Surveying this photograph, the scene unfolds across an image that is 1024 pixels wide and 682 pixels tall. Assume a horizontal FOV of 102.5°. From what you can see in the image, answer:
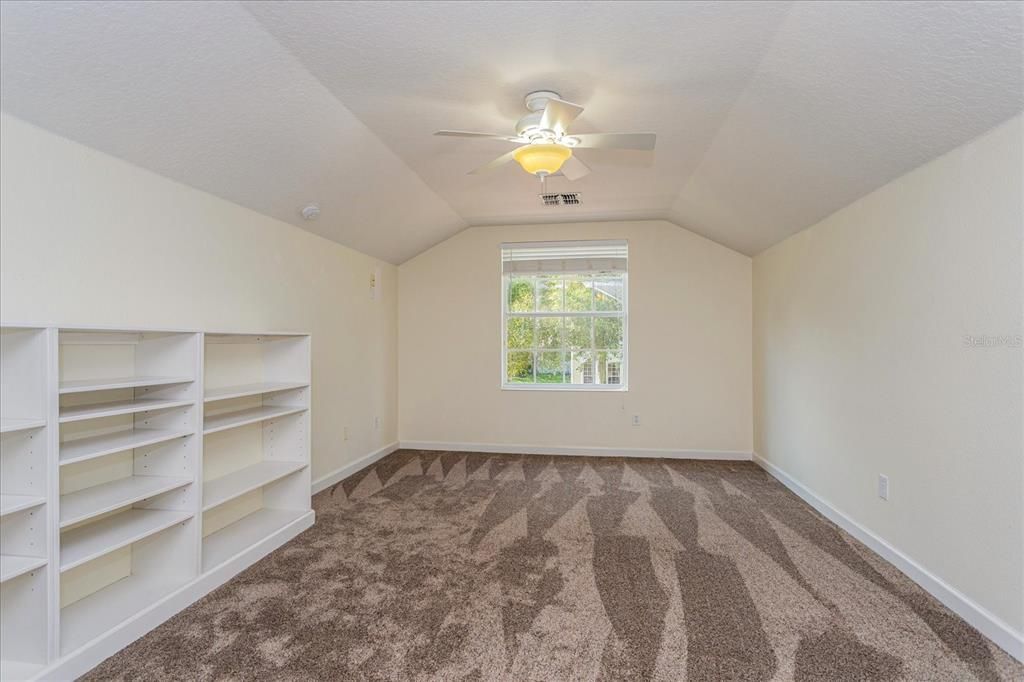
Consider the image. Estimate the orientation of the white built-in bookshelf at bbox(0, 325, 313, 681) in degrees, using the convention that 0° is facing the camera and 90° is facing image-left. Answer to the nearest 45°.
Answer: approximately 315°

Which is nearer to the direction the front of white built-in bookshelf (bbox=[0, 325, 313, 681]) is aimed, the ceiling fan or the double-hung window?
the ceiling fan

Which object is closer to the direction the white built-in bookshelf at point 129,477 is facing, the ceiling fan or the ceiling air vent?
the ceiling fan

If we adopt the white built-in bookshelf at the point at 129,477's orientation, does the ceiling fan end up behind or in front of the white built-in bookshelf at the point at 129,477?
in front

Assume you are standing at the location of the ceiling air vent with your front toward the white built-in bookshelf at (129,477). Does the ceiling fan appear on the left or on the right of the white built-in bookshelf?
left

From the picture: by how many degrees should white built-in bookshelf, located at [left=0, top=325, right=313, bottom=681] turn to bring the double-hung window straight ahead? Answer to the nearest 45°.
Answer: approximately 45° to its left

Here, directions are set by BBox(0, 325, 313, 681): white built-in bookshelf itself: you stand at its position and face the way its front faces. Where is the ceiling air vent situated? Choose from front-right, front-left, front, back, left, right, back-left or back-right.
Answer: front-left
